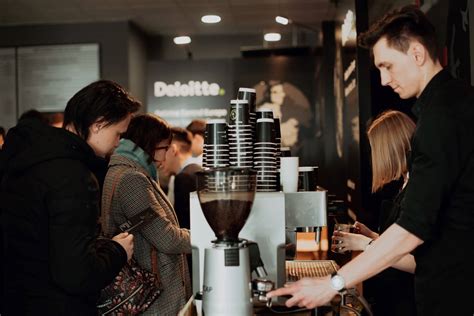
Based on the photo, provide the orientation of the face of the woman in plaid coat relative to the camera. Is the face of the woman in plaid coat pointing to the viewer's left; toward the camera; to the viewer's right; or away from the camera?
to the viewer's right

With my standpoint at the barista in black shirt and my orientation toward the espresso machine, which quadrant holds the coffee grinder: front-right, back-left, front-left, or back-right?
front-left

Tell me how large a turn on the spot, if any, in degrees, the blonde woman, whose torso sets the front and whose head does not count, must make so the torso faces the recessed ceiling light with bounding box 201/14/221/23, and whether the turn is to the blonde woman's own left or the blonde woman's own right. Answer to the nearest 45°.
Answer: approximately 45° to the blonde woman's own right

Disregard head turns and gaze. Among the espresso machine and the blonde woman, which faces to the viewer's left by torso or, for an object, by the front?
the blonde woman

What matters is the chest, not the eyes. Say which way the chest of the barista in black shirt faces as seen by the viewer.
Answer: to the viewer's left

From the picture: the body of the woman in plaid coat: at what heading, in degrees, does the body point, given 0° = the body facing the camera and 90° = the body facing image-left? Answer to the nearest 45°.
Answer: approximately 270°

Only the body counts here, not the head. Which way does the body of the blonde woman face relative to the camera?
to the viewer's left

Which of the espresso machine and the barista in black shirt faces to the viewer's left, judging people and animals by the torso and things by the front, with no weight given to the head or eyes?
the barista in black shirt

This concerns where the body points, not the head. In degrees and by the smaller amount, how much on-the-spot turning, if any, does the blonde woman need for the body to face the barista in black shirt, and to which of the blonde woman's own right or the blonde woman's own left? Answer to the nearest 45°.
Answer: approximately 90° to the blonde woman's own left
